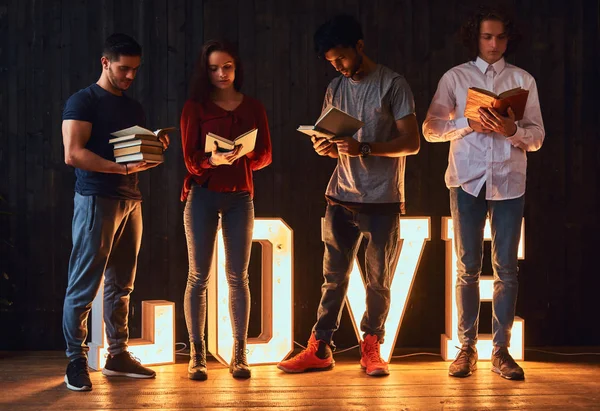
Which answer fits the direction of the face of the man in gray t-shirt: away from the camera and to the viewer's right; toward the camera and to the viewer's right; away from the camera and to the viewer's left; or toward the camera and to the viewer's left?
toward the camera and to the viewer's left

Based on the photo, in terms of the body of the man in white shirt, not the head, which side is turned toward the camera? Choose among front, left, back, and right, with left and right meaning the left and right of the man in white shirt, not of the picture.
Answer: front

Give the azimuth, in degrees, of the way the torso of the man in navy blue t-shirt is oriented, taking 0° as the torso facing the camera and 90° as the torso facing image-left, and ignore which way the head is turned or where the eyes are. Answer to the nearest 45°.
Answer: approximately 315°

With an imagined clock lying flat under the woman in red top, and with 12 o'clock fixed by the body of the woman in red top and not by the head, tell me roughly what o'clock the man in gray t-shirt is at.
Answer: The man in gray t-shirt is roughly at 9 o'clock from the woman in red top.

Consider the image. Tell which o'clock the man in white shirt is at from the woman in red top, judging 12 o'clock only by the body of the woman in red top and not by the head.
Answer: The man in white shirt is roughly at 9 o'clock from the woman in red top.

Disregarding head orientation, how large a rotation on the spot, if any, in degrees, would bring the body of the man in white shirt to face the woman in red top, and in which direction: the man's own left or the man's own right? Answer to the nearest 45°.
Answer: approximately 90° to the man's own right

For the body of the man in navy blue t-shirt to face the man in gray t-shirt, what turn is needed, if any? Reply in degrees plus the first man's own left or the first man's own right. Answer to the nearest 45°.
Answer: approximately 45° to the first man's own left

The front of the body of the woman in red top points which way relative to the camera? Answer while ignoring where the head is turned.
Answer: toward the camera

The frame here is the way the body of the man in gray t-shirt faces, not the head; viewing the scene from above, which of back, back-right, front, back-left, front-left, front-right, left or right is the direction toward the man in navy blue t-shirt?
front-right

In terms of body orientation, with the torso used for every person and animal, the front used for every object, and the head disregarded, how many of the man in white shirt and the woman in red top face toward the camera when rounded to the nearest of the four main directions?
2

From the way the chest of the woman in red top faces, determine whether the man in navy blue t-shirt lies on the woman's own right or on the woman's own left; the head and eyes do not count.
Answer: on the woman's own right

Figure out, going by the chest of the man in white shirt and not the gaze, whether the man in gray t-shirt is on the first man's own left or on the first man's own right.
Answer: on the first man's own right
